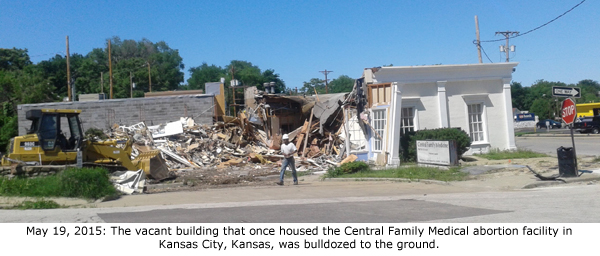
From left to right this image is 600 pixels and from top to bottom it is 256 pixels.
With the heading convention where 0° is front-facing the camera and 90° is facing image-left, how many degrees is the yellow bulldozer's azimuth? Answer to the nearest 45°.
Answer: approximately 270°

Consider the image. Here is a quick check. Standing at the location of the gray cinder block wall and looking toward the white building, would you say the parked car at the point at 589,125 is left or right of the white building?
left

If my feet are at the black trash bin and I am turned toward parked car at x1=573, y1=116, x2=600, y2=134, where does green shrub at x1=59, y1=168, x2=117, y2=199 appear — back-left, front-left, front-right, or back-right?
back-left

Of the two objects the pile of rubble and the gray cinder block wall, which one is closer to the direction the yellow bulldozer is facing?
the pile of rubble

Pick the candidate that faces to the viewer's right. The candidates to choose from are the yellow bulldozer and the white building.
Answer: the yellow bulldozer

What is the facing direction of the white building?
toward the camera

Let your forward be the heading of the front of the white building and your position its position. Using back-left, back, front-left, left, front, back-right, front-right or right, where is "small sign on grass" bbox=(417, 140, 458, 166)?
front

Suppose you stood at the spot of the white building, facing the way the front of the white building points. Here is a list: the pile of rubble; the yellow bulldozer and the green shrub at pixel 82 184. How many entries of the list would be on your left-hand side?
0

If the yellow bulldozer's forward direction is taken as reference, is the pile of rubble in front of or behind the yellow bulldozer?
in front

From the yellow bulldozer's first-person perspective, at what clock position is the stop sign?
The stop sign is roughly at 1 o'clock from the yellow bulldozer.

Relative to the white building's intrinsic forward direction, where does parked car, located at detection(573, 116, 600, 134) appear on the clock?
The parked car is roughly at 7 o'clock from the white building.
